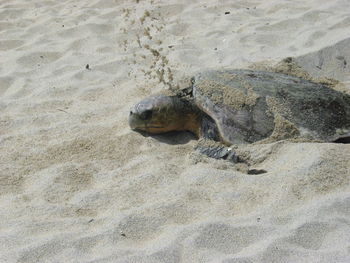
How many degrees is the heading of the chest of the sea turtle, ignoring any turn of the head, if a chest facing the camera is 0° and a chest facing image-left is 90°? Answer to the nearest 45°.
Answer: approximately 90°
